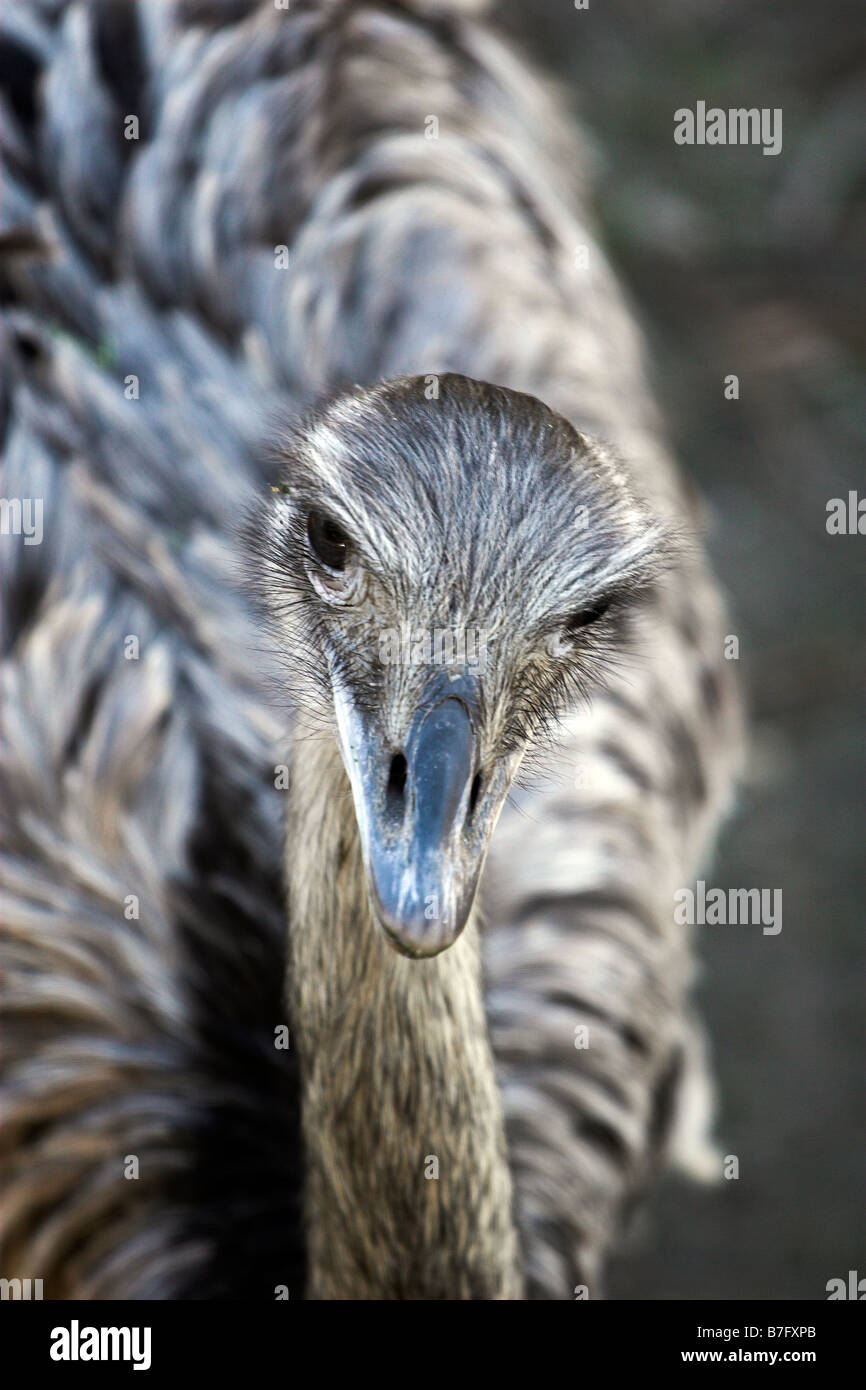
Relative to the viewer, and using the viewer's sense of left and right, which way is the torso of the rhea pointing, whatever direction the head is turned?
facing the viewer
